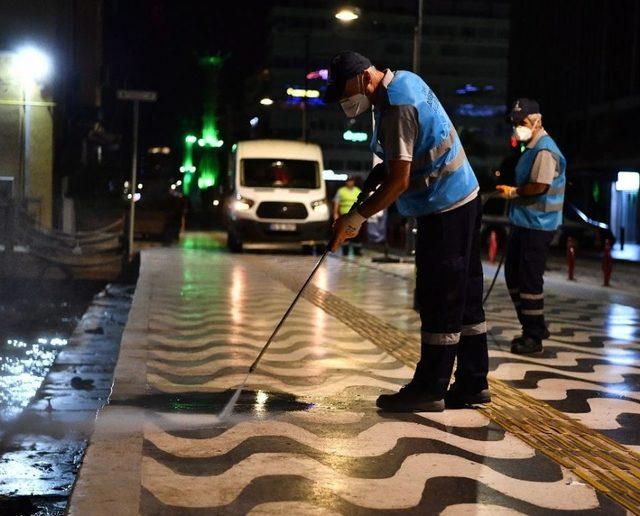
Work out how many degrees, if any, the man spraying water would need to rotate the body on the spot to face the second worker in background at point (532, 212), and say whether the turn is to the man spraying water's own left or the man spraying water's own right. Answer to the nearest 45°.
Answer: approximately 90° to the man spraying water's own right

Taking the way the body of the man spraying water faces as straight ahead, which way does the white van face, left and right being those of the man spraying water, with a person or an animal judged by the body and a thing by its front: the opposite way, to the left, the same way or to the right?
to the left

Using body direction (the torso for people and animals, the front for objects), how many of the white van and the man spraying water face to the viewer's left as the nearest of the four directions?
1

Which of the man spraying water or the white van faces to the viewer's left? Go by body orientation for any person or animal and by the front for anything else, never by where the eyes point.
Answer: the man spraying water

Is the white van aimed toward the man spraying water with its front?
yes

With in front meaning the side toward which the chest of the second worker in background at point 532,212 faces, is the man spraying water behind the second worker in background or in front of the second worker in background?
in front

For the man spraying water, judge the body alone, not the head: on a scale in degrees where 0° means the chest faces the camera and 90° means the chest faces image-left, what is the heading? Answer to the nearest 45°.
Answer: approximately 90°

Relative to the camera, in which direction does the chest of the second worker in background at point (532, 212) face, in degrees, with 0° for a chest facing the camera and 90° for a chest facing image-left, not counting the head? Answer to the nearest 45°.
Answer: approximately 45°

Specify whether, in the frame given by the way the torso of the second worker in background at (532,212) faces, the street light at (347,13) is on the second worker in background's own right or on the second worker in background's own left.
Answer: on the second worker in background's own right

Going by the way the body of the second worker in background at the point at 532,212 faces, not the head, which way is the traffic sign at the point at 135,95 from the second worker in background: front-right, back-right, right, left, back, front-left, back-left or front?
right

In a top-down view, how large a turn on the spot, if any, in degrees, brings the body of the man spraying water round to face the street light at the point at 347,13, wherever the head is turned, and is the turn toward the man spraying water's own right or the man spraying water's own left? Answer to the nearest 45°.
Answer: approximately 90° to the man spraying water's own right

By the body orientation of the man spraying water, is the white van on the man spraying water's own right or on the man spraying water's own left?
on the man spraying water's own right

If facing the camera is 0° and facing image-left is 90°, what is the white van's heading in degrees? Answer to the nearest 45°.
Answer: approximately 0°

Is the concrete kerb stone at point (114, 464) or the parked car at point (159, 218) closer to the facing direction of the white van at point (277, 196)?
the concrete kerb stone
